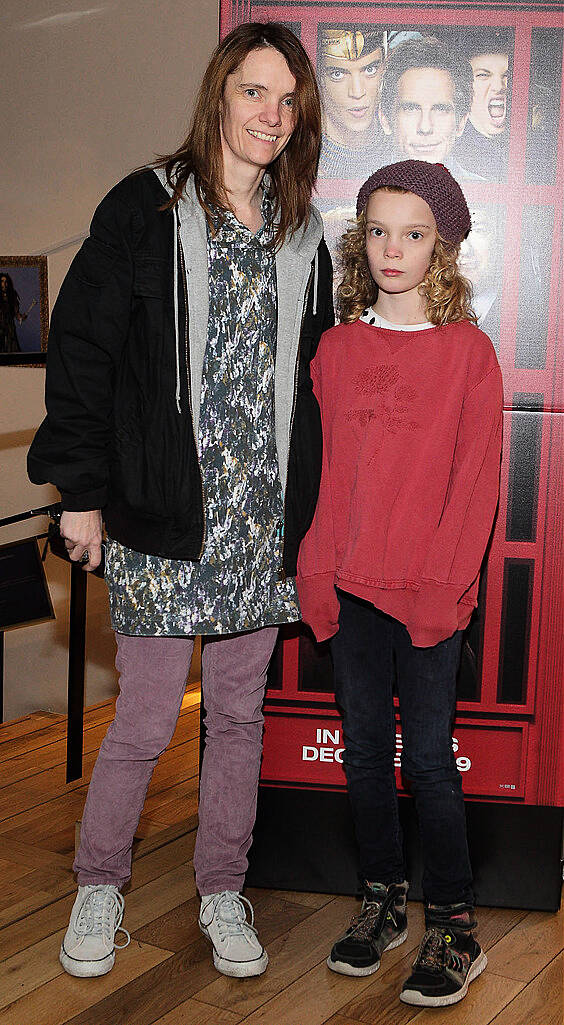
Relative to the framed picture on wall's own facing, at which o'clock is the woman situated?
The woman is roughly at 12 o'clock from the framed picture on wall.

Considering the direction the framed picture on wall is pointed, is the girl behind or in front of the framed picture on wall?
in front

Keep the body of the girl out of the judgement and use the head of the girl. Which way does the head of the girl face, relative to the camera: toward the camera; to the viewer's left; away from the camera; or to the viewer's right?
toward the camera

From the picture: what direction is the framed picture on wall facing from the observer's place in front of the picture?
facing the viewer

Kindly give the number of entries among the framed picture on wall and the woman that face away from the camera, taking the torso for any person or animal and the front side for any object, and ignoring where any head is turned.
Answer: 0

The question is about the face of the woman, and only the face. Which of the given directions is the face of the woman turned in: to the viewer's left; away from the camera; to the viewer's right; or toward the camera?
toward the camera
